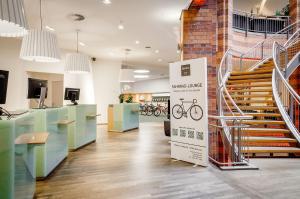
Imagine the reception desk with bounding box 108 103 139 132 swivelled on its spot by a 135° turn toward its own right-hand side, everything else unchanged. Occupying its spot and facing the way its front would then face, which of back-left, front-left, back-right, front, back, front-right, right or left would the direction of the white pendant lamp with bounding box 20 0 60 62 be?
left

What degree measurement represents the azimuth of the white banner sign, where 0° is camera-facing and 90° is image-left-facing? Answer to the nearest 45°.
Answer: approximately 45°

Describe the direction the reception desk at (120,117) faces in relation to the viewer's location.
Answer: facing the viewer and to the right of the viewer

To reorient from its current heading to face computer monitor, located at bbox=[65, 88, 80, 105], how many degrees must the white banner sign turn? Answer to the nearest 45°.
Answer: approximately 90° to its right

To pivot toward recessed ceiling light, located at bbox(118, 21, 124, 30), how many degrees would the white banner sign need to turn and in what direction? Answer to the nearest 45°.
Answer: approximately 90° to its right

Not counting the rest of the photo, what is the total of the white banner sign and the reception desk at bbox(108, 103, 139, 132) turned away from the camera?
0

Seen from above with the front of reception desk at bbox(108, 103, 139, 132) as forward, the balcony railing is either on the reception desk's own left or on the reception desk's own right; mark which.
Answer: on the reception desk's own left

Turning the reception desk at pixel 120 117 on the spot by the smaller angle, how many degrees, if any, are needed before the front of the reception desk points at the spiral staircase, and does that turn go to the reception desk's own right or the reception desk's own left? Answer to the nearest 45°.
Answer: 0° — it already faces it
